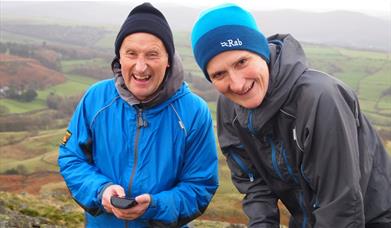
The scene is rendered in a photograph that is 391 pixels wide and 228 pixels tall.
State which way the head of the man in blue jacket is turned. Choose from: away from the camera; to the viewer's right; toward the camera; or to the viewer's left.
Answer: toward the camera

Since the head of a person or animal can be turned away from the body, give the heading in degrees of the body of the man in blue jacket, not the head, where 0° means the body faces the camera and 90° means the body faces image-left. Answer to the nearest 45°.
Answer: approximately 0°

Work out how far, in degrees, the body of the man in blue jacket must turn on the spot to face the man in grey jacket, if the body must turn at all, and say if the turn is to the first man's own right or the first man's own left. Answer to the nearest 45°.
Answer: approximately 45° to the first man's own left

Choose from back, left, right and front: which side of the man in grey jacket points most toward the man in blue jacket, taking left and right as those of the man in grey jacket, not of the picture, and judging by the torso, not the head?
right

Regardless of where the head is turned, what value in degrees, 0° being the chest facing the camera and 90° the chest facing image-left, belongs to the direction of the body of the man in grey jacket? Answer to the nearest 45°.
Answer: approximately 45°

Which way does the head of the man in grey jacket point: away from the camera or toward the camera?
toward the camera

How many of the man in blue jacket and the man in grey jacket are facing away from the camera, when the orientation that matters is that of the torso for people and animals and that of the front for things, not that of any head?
0
